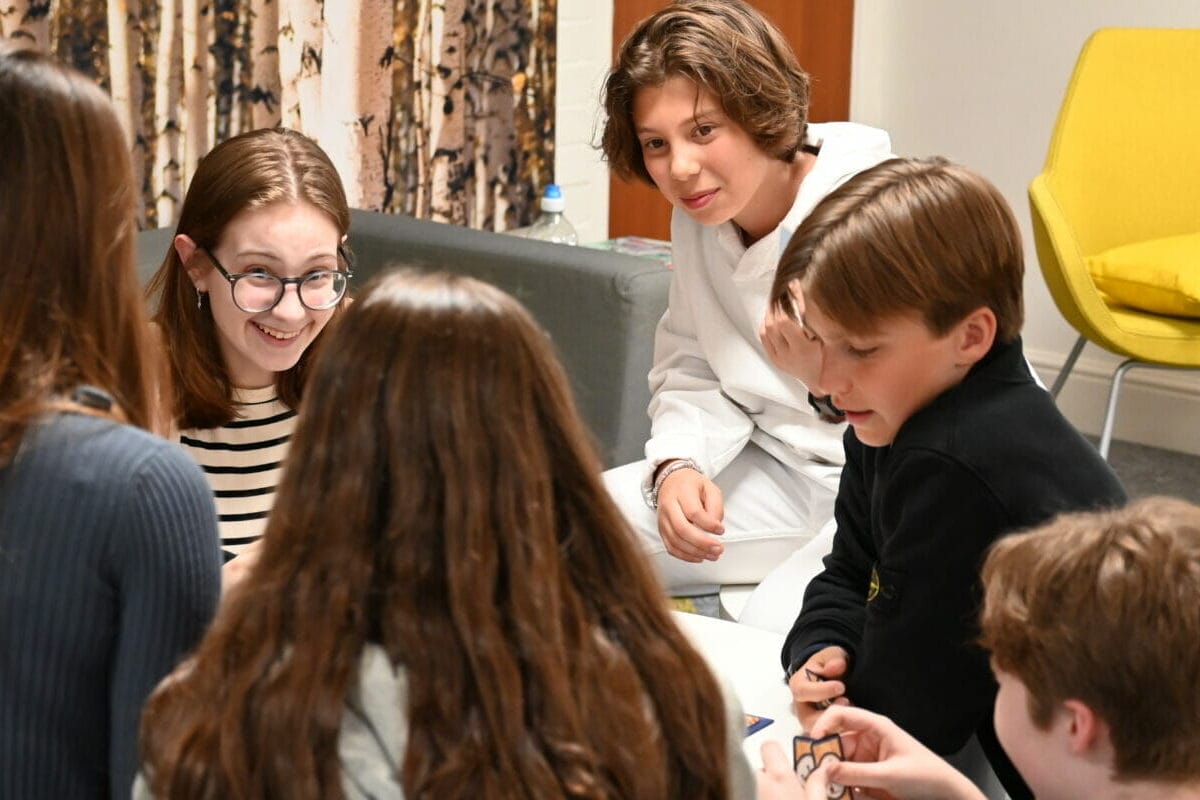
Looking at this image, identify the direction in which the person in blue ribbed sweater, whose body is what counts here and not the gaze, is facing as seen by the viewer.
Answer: away from the camera

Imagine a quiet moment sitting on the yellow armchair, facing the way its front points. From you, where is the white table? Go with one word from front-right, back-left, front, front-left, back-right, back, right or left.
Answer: front-right

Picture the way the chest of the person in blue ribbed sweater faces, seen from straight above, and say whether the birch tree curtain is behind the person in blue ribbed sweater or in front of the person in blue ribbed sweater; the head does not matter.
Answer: in front

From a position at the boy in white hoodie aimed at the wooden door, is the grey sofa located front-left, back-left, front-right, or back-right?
front-left

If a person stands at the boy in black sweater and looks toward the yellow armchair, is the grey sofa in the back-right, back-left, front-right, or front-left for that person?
front-left

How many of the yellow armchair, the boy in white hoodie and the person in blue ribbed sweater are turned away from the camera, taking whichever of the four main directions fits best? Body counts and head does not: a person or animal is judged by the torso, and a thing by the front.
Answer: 1

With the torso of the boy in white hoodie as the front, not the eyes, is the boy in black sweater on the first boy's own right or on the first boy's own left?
on the first boy's own left

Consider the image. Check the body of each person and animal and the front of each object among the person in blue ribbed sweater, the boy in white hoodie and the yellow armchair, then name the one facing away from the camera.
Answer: the person in blue ribbed sweater

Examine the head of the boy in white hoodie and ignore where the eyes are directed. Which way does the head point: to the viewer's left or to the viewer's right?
to the viewer's left

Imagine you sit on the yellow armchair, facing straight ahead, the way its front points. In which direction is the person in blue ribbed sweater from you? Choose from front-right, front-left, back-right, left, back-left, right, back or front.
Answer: front-right

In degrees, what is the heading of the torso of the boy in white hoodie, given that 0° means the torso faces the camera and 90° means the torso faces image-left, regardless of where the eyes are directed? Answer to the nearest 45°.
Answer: approximately 45°

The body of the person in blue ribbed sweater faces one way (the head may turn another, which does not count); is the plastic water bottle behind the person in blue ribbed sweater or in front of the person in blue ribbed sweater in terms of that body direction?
in front
